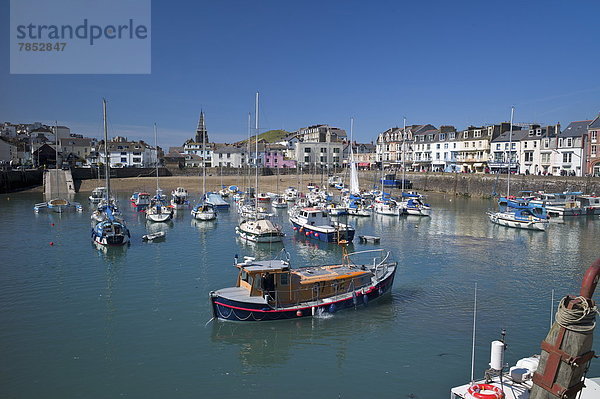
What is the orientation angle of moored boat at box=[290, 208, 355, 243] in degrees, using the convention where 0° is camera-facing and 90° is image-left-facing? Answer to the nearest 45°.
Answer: approximately 135°

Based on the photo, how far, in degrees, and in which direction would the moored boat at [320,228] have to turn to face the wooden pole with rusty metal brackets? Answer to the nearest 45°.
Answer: approximately 135° to its left

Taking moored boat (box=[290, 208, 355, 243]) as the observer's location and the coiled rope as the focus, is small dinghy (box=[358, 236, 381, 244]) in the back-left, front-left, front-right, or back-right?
front-left

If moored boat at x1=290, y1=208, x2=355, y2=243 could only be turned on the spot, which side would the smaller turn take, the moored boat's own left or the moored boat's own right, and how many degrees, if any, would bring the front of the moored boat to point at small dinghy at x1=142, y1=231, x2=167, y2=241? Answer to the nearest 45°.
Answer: approximately 45° to the moored boat's own left

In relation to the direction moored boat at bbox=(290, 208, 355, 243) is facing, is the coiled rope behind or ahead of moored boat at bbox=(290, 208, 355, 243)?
behind

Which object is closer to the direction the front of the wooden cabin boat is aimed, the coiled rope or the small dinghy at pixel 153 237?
the coiled rope

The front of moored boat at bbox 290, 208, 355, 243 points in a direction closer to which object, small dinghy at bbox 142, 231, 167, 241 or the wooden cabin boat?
the small dinghy

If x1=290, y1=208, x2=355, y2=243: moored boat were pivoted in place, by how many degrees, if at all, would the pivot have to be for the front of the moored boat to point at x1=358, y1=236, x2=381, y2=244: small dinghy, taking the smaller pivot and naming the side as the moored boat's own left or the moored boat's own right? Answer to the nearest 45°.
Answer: approximately 135° to the moored boat's own right
